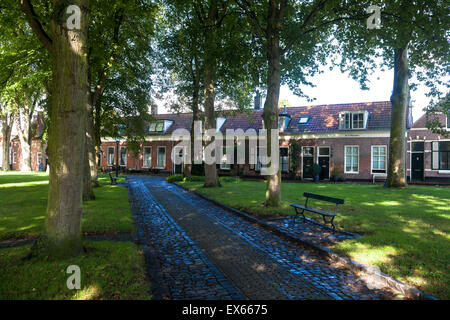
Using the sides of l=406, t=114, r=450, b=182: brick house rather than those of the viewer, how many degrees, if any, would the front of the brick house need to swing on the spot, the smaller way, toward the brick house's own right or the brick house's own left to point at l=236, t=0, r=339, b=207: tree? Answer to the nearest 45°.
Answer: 0° — it already faces it

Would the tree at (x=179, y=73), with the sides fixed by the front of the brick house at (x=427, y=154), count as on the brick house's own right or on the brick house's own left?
on the brick house's own right

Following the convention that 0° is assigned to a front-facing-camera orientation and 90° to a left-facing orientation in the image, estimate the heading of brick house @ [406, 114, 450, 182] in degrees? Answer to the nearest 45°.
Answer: approximately 0°

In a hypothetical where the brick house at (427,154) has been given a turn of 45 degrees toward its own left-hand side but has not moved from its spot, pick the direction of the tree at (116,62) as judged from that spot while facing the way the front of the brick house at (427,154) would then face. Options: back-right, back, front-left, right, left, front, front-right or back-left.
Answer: right

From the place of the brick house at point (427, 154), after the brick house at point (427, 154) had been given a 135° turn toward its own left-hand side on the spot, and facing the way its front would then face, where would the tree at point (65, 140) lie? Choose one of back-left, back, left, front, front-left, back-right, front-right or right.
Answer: back-right

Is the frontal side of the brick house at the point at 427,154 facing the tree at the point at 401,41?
yes
